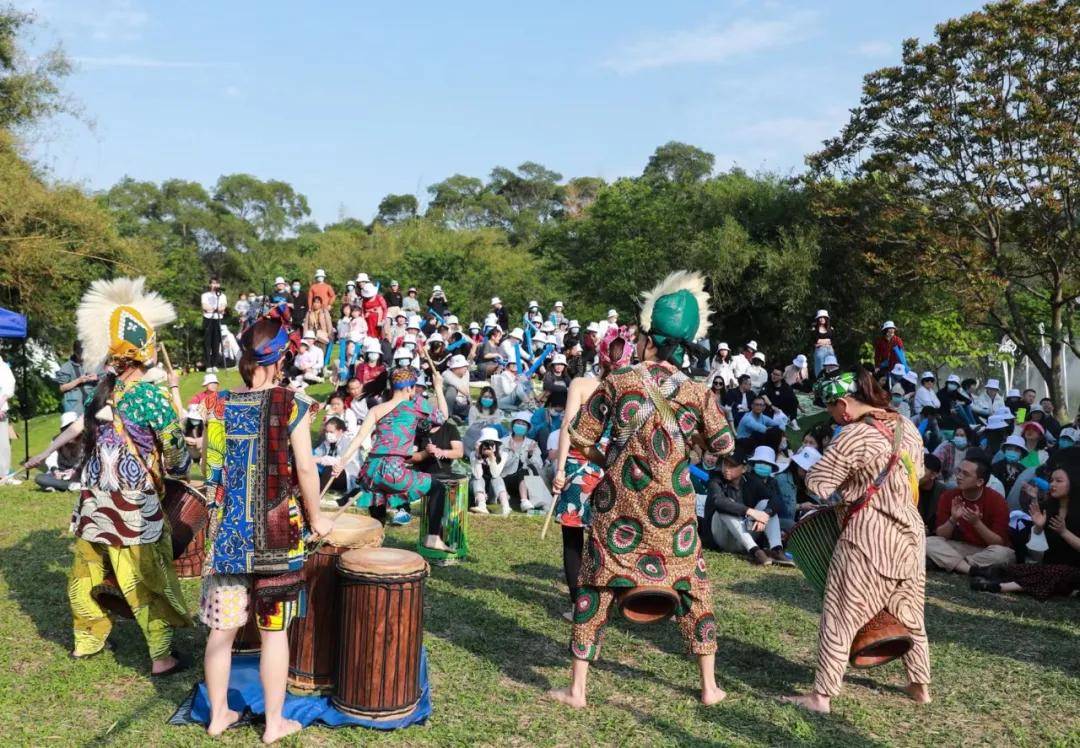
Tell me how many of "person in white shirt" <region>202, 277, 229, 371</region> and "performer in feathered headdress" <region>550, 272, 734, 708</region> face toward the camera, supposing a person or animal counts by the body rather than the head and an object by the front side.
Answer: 1

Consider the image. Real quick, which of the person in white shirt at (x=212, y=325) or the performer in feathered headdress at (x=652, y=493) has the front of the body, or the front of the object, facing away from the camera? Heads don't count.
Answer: the performer in feathered headdress

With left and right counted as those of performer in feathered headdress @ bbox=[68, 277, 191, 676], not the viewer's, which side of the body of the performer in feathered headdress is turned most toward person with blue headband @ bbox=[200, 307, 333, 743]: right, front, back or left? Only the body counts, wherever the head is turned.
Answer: right

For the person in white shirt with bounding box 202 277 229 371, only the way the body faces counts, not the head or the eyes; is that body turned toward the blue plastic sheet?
yes

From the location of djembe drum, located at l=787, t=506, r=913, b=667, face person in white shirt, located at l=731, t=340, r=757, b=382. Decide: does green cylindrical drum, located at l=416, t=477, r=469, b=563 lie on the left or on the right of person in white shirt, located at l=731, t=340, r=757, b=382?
left

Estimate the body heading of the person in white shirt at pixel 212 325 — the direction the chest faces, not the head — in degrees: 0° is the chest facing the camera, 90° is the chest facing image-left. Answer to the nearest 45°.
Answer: approximately 0°

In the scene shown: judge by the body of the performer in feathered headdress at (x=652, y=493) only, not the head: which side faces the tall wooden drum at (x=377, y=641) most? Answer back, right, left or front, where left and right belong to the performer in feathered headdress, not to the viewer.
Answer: left

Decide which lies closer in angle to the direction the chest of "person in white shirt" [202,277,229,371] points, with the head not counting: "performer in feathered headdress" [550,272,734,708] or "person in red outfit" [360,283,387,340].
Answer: the performer in feathered headdress

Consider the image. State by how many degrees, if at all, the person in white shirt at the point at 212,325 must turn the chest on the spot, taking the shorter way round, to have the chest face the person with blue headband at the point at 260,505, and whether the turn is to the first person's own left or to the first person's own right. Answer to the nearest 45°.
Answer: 0° — they already face them

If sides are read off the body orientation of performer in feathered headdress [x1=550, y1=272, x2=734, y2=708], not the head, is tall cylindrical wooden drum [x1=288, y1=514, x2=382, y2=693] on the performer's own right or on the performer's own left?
on the performer's own left

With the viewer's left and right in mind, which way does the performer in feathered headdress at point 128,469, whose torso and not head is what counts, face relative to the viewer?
facing away from the viewer and to the right of the viewer

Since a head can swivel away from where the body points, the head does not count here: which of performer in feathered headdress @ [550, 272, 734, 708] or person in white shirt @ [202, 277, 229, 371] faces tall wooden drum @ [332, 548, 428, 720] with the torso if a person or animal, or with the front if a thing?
the person in white shirt

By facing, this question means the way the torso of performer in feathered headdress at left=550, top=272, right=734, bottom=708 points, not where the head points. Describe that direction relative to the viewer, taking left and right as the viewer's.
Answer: facing away from the viewer
